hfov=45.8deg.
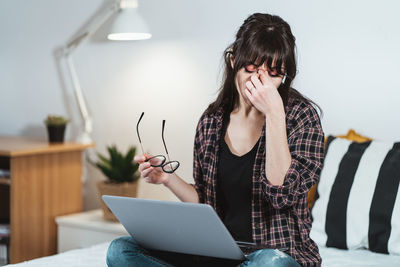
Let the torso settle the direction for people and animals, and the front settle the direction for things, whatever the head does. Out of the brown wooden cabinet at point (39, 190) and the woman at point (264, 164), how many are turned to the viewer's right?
0

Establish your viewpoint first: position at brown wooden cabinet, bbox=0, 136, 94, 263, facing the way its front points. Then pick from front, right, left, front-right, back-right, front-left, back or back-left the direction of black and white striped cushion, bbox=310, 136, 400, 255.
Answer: left

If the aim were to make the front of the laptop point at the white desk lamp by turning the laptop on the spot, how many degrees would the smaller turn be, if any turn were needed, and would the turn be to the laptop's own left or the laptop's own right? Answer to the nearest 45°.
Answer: approximately 45° to the laptop's own left

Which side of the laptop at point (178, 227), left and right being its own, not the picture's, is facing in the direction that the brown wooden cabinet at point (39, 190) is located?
left

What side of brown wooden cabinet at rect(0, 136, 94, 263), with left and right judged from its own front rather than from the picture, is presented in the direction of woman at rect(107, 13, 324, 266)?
left

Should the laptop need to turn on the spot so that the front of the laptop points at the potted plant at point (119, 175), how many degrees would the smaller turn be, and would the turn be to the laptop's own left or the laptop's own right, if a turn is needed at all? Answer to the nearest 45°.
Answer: approximately 45° to the laptop's own left

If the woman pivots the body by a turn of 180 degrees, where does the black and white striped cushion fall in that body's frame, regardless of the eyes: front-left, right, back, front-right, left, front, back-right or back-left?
front

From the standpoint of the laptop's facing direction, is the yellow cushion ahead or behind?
ahead

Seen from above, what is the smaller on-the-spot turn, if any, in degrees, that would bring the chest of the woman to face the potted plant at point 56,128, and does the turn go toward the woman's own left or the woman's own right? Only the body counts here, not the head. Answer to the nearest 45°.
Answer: approximately 90° to the woman's own right

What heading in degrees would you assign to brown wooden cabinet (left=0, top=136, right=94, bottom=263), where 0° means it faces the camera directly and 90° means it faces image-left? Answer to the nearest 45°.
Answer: approximately 45°

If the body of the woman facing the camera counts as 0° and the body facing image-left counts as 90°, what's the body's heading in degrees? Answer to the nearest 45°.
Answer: approximately 45°

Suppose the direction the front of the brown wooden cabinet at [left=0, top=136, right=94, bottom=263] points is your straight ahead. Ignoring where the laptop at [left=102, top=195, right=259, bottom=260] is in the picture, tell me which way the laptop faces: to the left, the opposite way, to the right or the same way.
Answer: the opposite way

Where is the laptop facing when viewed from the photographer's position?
facing away from the viewer and to the right of the viewer
